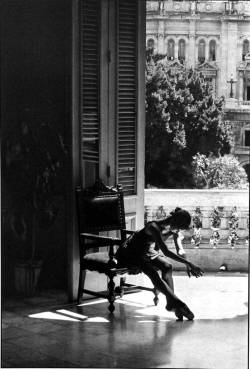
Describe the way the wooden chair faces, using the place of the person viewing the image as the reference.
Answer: facing the viewer and to the right of the viewer

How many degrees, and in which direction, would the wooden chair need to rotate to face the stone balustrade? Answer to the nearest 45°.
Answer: approximately 90° to its left

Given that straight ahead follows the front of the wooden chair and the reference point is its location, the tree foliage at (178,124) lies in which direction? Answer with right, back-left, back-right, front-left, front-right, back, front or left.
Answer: back-left

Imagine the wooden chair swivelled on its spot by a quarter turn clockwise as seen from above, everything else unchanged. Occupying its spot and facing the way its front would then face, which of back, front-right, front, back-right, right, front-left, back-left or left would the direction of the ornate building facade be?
back-right

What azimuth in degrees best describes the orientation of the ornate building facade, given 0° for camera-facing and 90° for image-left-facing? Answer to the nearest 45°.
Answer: approximately 0°

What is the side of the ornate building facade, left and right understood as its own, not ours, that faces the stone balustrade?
front

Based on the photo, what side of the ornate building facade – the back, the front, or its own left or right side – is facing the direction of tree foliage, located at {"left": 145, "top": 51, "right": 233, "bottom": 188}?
front

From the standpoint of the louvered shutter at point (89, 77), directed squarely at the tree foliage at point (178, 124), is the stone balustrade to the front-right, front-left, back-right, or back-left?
front-right

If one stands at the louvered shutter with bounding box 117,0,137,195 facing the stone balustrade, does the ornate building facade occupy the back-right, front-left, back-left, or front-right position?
front-left
